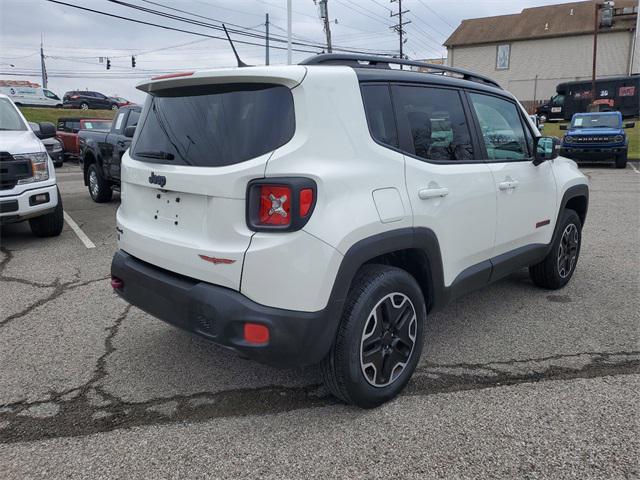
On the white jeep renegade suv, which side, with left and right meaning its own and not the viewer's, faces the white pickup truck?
left

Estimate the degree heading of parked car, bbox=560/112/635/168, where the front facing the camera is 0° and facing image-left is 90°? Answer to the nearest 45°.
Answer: approximately 0°

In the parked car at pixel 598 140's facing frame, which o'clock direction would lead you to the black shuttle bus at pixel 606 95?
the black shuttle bus at pixel 606 95 is roughly at 6 o'clock from the parked car at pixel 598 140.

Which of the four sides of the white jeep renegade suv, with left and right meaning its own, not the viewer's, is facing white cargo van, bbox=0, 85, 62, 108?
left

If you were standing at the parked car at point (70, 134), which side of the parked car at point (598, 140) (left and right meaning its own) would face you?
right

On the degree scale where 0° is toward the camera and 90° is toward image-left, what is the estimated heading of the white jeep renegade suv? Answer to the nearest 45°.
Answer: approximately 225°

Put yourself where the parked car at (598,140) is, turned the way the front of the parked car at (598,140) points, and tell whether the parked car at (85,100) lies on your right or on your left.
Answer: on your right
